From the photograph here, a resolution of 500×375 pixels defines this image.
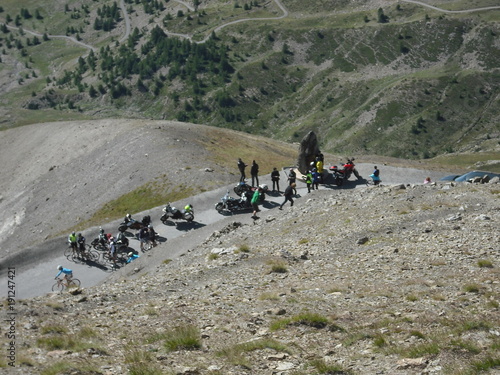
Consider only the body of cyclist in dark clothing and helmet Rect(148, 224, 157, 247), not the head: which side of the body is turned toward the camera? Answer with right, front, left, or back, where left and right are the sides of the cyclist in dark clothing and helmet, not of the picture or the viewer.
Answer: left

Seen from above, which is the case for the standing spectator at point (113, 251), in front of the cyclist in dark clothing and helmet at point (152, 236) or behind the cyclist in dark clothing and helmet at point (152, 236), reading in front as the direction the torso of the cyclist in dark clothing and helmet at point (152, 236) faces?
in front

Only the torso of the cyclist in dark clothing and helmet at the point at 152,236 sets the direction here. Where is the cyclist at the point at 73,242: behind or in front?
in front

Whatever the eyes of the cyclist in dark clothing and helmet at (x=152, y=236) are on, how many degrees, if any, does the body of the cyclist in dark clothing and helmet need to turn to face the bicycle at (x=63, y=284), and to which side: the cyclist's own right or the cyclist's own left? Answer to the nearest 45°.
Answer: approximately 45° to the cyclist's own left
